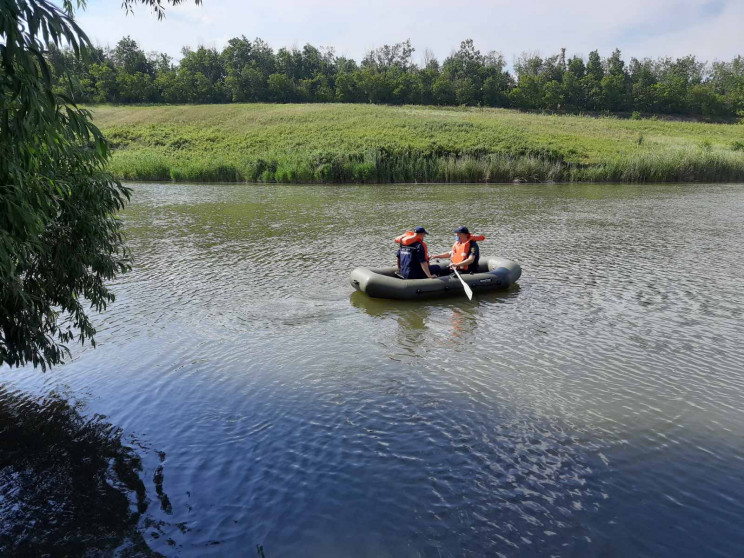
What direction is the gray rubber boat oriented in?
to the viewer's right

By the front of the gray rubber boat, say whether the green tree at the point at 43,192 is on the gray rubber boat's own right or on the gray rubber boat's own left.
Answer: on the gray rubber boat's own right

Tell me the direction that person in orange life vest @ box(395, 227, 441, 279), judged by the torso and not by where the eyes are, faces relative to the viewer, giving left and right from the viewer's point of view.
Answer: facing away from the viewer and to the right of the viewer

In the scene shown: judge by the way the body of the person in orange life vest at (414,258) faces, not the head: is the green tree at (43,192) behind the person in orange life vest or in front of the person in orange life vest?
behind

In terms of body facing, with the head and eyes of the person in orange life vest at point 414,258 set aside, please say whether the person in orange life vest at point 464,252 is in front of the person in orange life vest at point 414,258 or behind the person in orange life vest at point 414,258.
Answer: in front
